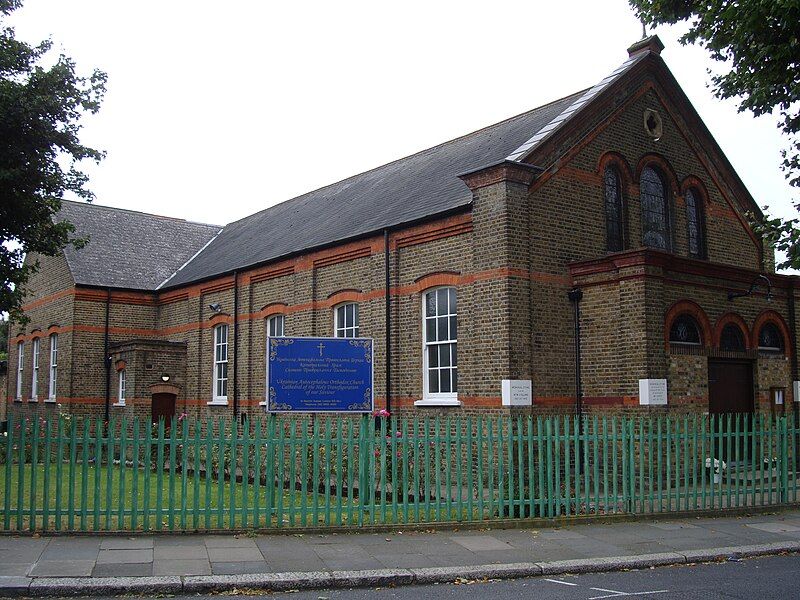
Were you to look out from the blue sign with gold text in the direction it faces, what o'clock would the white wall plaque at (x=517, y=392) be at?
The white wall plaque is roughly at 8 o'clock from the blue sign with gold text.

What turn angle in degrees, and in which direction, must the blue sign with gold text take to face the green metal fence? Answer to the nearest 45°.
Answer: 0° — it already faces it

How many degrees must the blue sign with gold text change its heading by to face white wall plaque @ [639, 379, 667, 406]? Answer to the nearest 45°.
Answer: approximately 90° to its left

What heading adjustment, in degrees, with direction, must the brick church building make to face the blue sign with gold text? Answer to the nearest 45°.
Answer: approximately 90° to its right

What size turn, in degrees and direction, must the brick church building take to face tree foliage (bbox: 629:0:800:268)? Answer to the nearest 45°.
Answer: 0° — it already faces it

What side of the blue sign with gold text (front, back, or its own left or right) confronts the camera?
front

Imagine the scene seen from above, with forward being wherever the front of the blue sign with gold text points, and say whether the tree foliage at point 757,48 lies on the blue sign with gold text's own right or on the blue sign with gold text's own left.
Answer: on the blue sign with gold text's own left

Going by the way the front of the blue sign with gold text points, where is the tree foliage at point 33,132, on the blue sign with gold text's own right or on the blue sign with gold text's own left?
on the blue sign with gold text's own right

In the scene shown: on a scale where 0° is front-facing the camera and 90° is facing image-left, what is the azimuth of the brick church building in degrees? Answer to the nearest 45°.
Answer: approximately 315°
